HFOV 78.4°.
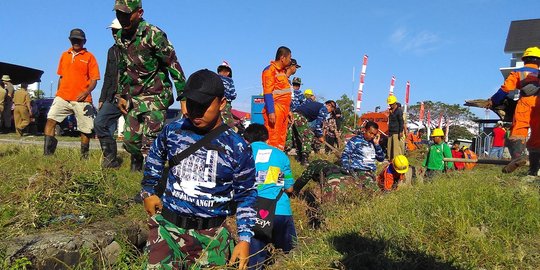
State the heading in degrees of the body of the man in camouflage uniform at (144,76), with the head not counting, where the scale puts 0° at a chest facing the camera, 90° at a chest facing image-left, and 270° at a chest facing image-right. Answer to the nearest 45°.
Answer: approximately 45°

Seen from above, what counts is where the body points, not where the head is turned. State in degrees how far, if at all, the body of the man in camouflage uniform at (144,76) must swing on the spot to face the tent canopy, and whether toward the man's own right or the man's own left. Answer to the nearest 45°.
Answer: approximately 135° to the man's own right
